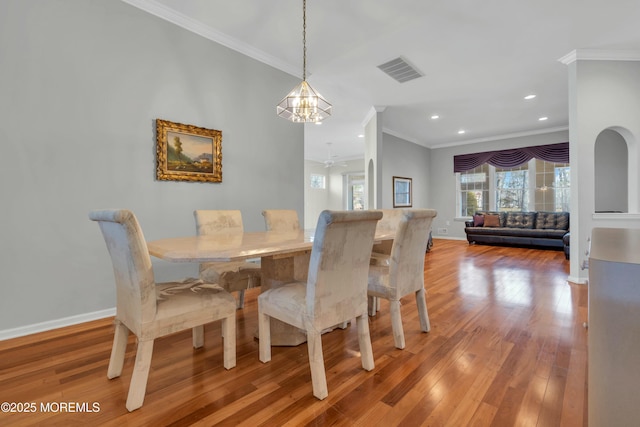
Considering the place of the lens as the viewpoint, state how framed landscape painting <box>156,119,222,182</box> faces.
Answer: facing the viewer and to the right of the viewer

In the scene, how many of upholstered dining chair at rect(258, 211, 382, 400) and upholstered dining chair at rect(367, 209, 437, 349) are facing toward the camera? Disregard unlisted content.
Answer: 0

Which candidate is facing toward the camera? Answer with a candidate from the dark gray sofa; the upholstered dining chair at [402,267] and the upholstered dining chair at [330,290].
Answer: the dark gray sofa

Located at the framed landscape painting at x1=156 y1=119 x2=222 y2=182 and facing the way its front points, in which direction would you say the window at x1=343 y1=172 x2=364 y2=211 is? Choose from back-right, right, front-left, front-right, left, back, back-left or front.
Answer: left

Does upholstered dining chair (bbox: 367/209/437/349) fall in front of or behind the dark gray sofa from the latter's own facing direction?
in front

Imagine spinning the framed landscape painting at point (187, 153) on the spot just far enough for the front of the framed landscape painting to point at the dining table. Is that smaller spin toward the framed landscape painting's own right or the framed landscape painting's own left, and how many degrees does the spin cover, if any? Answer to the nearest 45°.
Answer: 0° — it already faces it

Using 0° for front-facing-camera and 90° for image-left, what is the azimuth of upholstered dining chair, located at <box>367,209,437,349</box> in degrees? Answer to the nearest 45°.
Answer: approximately 135°

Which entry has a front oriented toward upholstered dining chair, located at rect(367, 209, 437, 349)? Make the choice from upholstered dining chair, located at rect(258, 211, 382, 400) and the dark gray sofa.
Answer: the dark gray sofa

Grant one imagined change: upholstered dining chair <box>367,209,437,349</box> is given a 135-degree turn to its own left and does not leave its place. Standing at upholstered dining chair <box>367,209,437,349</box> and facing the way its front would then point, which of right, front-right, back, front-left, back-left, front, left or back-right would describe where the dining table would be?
right

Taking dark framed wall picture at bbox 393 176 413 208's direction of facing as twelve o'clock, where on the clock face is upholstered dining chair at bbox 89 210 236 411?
The upholstered dining chair is roughly at 2 o'clock from the dark framed wall picture.

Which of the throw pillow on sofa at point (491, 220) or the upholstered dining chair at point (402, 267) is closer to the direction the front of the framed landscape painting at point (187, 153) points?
the upholstered dining chair

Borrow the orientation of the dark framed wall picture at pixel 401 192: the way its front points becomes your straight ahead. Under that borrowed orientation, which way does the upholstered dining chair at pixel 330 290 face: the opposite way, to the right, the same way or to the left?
the opposite way

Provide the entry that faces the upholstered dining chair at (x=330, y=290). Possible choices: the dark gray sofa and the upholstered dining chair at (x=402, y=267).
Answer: the dark gray sofa

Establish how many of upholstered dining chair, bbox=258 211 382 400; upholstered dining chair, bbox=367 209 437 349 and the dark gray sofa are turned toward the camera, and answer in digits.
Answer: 1

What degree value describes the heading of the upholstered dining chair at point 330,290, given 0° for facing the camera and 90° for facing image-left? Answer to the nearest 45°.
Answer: approximately 135°

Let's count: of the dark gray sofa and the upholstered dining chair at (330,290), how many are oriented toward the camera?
1

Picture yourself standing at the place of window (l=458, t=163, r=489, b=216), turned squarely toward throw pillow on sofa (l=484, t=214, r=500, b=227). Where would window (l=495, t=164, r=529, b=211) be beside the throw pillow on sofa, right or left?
left
